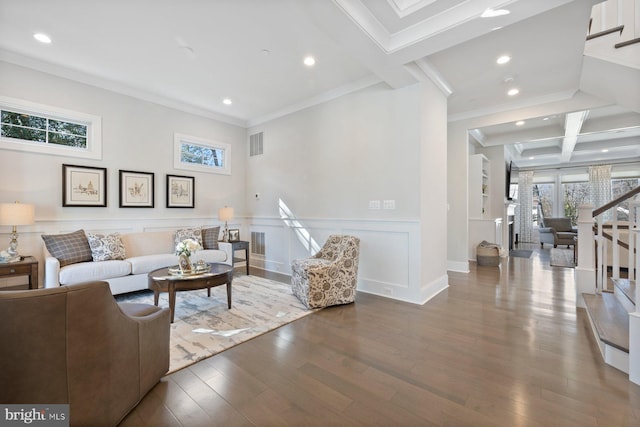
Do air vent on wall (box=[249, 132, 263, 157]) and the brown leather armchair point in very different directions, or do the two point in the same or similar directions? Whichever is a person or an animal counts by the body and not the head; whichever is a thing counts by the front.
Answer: very different directions

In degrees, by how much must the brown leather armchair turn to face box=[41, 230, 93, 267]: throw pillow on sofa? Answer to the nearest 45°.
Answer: approximately 45° to its left

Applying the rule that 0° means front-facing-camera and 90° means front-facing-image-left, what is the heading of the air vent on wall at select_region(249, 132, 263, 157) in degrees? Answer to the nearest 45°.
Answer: approximately 45°

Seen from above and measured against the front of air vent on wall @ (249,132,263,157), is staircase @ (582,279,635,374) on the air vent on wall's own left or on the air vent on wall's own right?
on the air vent on wall's own left

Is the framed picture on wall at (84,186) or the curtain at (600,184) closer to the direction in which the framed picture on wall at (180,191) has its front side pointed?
the curtain

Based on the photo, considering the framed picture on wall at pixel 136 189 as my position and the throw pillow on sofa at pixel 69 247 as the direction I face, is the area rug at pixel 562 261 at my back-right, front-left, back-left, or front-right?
back-left

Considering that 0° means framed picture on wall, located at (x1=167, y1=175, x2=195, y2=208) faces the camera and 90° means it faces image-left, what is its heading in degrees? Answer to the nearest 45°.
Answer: approximately 315°

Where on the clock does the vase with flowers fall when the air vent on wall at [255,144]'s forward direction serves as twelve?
The vase with flowers is roughly at 11 o'clock from the air vent on wall.

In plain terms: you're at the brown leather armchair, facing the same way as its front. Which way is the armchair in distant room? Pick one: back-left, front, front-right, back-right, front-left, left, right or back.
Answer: front-right

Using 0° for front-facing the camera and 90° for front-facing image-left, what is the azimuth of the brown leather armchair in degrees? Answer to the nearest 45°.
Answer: approximately 225°

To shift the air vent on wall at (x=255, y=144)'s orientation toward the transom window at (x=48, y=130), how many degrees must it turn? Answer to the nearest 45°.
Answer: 0° — it already faces it

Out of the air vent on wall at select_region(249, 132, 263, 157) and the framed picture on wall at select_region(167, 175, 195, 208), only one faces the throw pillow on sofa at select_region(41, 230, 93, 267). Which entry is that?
the air vent on wall

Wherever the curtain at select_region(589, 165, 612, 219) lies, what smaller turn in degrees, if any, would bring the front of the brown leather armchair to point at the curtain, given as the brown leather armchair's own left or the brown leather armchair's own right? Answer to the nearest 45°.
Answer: approximately 45° to the brown leather armchair's own right
